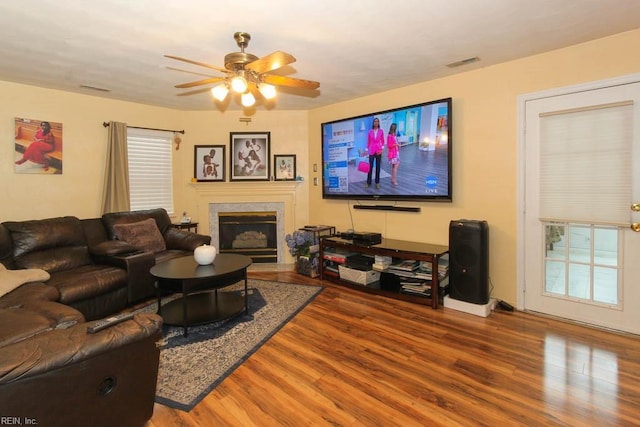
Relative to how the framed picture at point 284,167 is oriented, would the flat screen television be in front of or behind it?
in front

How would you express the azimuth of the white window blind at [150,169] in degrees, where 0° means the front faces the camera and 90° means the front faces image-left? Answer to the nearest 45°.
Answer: approximately 315°

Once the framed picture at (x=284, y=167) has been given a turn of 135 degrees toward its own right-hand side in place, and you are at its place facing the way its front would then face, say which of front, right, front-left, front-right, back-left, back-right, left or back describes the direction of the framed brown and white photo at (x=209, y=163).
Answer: front-left

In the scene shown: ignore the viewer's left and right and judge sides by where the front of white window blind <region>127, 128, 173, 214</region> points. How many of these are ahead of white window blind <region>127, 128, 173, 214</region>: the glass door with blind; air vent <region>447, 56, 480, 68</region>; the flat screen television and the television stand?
4

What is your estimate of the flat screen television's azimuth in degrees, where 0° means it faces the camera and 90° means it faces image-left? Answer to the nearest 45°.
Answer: approximately 45°

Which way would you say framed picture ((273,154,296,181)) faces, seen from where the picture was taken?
facing the viewer

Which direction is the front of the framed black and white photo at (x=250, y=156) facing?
toward the camera

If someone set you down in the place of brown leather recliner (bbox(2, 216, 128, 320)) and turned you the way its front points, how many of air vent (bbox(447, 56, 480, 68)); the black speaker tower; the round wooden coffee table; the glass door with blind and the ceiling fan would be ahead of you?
5

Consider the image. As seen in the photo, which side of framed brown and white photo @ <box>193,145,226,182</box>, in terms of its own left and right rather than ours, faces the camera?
front

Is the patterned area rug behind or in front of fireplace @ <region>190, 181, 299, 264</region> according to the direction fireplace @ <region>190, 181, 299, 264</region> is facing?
in front

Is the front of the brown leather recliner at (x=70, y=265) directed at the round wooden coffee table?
yes

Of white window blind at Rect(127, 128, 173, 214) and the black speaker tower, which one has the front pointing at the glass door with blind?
the white window blind

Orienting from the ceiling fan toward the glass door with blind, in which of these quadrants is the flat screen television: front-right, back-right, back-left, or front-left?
front-left

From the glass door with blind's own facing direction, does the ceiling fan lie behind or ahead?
ahead

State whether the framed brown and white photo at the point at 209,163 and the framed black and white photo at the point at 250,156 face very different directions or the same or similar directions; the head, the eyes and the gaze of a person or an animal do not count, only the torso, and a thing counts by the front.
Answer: same or similar directions

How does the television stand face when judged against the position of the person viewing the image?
facing the viewer and to the left of the viewer
